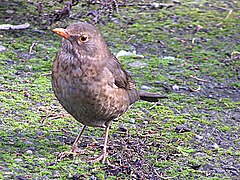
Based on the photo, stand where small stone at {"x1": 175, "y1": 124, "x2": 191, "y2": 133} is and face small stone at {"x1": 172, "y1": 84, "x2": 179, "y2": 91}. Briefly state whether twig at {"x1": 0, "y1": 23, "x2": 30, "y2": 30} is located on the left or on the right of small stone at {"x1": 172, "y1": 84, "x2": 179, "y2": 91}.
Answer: left

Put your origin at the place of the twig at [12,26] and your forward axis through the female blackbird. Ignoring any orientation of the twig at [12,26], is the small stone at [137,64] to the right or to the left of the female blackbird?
left

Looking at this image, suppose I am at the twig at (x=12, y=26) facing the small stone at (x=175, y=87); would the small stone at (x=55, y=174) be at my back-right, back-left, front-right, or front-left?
front-right

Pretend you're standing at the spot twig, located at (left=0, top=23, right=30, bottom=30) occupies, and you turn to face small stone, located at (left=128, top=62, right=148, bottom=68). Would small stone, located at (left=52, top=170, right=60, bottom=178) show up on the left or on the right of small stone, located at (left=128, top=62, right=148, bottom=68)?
right

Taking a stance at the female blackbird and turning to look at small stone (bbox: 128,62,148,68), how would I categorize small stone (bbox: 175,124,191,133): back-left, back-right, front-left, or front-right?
front-right

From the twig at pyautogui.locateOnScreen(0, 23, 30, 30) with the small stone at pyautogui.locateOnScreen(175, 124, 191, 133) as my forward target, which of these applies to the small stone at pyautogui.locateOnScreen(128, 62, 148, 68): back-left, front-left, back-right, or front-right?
front-left

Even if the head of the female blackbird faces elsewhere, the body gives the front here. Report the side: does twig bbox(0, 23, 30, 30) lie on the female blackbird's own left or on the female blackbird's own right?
on the female blackbird's own right

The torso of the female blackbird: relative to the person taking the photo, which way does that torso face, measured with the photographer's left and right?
facing the viewer and to the left of the viewer

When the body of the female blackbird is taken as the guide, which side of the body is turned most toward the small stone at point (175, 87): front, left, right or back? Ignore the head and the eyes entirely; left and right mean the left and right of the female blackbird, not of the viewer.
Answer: back

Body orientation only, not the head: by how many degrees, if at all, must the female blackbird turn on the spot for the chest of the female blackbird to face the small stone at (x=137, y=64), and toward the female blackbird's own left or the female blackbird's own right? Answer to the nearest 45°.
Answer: approximately 135° to the female blackbird's own right
